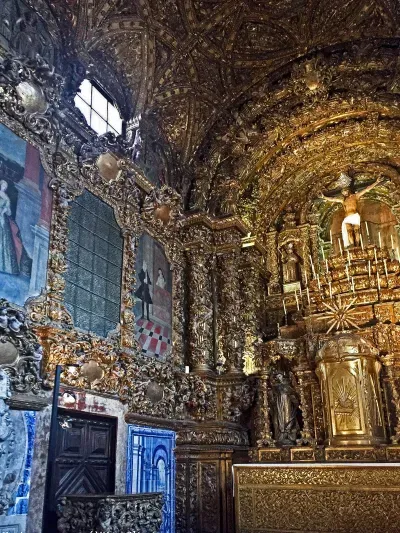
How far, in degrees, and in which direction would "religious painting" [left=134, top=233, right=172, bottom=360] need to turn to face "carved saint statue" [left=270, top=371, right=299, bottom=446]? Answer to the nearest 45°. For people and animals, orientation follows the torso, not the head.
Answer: approximately 45° to its left

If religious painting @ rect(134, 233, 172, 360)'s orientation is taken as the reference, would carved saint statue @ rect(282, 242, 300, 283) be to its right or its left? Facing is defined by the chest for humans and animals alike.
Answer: on its left

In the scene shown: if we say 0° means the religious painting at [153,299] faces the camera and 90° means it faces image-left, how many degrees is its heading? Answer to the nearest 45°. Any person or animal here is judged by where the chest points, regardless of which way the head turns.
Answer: approximately 315°

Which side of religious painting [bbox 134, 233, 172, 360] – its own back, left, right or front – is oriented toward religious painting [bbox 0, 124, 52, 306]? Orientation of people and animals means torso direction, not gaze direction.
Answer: right

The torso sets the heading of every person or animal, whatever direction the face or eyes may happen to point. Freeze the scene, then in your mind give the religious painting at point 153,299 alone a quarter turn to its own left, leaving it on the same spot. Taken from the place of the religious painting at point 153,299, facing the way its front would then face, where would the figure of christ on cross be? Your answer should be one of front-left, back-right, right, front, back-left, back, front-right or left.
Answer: front-right
